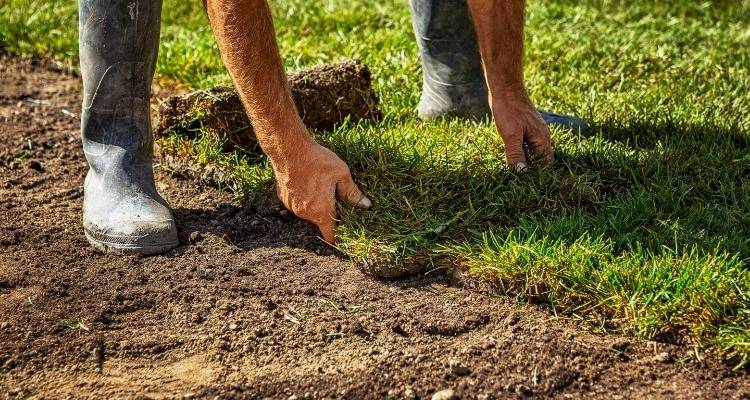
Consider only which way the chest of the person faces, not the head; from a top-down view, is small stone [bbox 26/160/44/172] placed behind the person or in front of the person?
behind

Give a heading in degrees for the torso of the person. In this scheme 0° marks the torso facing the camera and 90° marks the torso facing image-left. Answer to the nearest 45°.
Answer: approximately 315°

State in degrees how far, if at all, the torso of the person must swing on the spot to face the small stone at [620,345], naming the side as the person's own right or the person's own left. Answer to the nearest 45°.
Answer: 0° — they already face it

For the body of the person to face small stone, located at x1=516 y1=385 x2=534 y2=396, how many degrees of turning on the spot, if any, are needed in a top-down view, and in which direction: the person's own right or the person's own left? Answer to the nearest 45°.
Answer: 0° — they already face it

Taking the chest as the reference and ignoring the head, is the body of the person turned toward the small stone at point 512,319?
yes

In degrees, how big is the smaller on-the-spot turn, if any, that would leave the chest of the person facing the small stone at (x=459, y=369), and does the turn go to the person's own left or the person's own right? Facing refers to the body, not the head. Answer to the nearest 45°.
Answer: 0° — they already face it

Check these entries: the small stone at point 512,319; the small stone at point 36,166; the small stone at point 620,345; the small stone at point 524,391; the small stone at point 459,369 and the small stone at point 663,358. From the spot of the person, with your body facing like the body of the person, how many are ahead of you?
5
